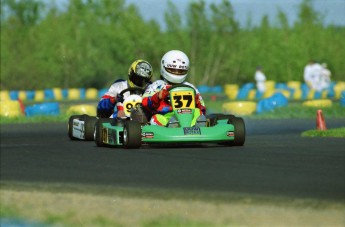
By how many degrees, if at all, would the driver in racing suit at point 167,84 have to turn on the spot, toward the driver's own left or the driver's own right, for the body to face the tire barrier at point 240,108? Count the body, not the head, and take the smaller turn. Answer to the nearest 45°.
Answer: approximately 180°

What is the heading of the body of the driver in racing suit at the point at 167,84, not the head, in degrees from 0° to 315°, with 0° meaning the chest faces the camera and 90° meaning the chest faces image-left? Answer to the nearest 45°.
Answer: approximately 0°

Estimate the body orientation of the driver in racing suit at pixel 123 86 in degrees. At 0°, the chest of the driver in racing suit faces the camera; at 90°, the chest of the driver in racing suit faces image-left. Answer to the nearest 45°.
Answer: approximately 315°

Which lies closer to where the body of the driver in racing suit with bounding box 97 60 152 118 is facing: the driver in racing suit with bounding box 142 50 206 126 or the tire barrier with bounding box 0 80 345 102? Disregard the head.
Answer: the driver in racing suit
